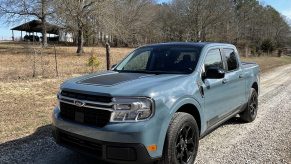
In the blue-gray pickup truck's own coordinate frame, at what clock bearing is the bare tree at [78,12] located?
The bare tree is roughly at 4 o'clock from the blue-gray pickup truck.

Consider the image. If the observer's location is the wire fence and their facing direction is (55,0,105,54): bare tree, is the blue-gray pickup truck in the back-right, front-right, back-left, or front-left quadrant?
back-right

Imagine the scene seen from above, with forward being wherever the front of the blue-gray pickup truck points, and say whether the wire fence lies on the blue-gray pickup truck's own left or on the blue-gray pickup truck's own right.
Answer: on the blue-gray pickup truck's own right

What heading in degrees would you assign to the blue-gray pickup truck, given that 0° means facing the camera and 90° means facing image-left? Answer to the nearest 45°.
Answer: approximately 45°
